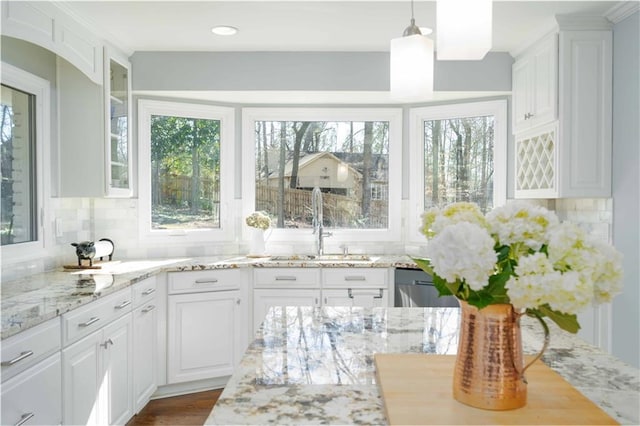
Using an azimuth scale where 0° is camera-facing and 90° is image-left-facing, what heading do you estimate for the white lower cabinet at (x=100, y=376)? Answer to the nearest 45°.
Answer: approximately 315°

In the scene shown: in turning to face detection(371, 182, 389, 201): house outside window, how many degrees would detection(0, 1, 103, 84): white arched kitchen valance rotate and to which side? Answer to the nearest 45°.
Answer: approximately 45° to its left

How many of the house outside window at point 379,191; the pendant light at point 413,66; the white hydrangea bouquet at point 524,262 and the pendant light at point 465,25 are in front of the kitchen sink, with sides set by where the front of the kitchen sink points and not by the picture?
3

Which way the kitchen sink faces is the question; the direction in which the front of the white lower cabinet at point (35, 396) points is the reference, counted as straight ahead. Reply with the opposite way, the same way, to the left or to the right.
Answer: to the right

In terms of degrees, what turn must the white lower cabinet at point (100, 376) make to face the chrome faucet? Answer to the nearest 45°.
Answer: approximately 90° to its left

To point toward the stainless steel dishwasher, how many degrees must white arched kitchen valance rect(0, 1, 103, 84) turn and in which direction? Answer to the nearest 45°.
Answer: approximately 45° to its left

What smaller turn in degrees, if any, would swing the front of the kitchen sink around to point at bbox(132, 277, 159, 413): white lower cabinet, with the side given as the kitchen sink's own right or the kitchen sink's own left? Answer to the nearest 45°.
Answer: approximately 45° to the kitchen sink's own right

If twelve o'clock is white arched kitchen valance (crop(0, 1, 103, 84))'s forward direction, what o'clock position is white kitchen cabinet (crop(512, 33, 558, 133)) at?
white kitchen cabinet (crop(512, 33, 558, 133)) is roughly at 11 o'clock from white arched kitchen valance (crop(0, 1, 103, 84)).

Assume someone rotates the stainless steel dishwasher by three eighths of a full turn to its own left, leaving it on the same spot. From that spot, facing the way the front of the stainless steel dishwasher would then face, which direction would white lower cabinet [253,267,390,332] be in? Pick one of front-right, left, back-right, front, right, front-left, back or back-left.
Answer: back-left

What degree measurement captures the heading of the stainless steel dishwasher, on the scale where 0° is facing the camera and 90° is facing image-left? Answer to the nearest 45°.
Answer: approximately 0°

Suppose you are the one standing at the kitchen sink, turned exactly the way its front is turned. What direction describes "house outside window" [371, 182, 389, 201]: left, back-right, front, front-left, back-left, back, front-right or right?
back-left

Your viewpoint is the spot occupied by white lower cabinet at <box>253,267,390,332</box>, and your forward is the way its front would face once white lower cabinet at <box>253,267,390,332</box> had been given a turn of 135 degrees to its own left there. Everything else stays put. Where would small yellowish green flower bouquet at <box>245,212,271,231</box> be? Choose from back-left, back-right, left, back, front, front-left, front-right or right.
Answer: left
